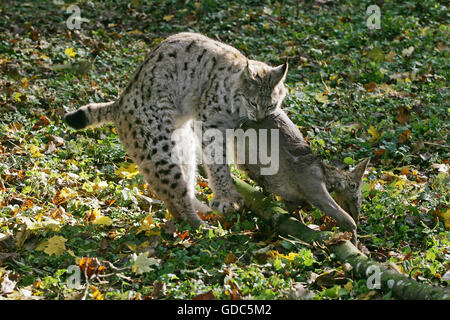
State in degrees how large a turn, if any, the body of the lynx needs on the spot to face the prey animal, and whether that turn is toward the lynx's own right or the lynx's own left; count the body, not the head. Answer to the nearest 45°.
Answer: approximately 45° to the lynx's own right

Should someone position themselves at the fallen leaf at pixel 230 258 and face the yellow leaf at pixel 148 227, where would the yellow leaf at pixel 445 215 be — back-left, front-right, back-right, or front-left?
back-right

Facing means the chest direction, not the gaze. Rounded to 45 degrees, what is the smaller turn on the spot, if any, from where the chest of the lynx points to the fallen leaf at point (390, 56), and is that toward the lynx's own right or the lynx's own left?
approximately 45° to the lynx's own left

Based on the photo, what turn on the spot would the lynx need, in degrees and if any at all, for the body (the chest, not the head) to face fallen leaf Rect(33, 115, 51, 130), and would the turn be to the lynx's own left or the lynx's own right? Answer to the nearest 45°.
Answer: approximately 135° to the lynx's own left

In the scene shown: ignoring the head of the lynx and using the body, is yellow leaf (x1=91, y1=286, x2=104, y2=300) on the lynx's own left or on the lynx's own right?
on the lynx's own right

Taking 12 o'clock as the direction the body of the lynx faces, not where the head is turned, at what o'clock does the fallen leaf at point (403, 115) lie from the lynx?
The fallen leaf is roughly at 11 o'clock from the lynx.

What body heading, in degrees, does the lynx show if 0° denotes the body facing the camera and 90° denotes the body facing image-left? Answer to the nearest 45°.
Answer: approximately 270°

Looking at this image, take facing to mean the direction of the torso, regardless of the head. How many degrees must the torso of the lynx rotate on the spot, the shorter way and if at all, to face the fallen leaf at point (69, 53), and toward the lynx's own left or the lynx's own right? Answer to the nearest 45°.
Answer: approximately 135° to the lynx's own left

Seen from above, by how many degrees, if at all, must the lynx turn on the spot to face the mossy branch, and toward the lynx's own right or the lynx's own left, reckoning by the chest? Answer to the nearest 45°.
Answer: approximately 45° to the lynx's own right

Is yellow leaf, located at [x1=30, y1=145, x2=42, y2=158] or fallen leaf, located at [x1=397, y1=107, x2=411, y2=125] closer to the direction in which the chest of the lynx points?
the fallen leaf

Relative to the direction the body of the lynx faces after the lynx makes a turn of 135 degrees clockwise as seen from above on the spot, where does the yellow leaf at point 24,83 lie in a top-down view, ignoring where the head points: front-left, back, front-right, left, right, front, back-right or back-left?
right

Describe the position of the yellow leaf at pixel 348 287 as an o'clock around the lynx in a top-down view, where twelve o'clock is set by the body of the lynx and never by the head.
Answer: The yellow leaf is roughly at 2 o'clock from the lynx.

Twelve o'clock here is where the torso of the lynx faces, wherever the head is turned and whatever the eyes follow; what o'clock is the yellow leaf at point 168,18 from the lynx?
The yellow leaf is roughly at 9 o'clock from the lynx.

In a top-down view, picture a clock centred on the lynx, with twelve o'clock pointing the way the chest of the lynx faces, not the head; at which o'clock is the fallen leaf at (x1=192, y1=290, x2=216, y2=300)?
The fallen leaf is roughly at 3 o'clock from the lynx.

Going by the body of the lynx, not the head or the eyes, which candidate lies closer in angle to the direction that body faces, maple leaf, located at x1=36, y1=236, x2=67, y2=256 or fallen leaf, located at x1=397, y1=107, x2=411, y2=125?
the fallen leaf
